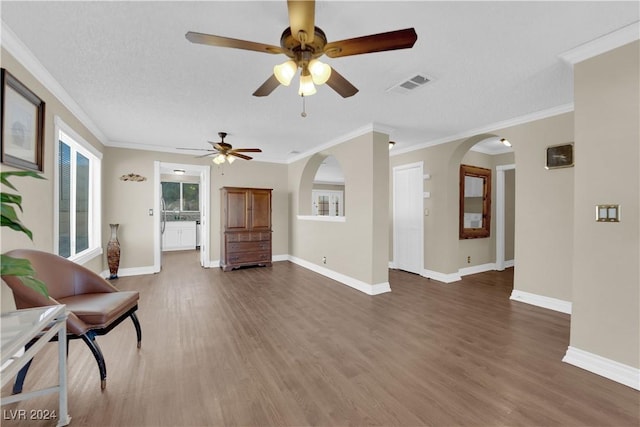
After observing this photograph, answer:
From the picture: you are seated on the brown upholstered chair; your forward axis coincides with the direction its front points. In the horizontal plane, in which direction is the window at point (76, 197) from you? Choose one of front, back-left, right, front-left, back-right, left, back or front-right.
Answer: back-left

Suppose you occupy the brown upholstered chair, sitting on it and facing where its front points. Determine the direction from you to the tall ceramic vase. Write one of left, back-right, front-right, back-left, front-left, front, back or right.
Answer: back-left

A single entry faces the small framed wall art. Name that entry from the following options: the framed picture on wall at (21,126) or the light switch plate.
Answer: the framed picture on wall

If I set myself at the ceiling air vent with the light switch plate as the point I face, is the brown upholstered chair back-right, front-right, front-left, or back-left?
back-right

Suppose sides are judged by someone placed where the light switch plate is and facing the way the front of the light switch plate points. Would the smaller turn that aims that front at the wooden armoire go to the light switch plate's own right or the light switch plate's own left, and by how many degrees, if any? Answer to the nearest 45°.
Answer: approximately 90° to the light switch plate's own right

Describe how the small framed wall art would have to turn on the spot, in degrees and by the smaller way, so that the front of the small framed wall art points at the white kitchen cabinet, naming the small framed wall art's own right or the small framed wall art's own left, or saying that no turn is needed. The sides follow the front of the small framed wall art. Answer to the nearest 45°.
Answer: approximately 90° to the small framed wall art's own right

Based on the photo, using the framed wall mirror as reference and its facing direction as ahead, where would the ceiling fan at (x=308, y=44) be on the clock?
The ceiling fan is roughly at 2 o'clock from the framed wall mirror.

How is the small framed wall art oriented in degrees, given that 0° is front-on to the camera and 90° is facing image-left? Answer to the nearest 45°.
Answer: approximately 0°
